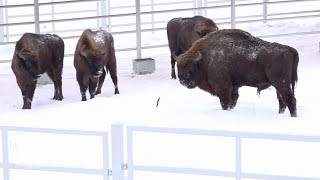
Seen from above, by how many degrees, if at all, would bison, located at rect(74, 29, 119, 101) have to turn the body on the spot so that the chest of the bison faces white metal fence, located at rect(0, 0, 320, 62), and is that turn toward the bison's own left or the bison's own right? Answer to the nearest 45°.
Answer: approximately 135° to the bison's own right

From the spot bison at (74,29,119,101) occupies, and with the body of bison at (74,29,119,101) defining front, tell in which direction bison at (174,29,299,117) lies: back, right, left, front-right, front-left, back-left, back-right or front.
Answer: left

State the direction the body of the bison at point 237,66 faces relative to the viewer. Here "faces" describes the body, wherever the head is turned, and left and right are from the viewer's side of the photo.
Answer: facing to the left of the viewer

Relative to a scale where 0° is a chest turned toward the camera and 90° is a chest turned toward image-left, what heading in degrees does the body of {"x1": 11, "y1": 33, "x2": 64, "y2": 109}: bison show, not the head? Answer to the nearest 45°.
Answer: approximately 45°

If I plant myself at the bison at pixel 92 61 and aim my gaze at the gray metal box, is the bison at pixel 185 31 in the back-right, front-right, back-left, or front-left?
front-right

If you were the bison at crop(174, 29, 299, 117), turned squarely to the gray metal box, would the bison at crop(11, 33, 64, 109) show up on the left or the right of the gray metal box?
left

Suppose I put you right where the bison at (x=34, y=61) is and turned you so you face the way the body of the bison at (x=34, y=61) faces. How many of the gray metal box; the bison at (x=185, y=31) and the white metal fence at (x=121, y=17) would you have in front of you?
0

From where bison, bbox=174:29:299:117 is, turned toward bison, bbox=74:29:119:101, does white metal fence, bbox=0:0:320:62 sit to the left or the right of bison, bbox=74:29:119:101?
right

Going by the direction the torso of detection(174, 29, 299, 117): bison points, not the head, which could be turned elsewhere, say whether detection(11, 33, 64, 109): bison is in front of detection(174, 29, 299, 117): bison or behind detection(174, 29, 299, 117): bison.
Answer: in front

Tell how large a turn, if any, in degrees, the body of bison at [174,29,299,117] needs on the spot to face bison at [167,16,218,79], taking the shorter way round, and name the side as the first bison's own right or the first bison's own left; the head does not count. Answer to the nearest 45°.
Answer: approximately 90° to the first bison's own right

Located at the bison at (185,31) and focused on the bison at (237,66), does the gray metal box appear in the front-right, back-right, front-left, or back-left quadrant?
back-right

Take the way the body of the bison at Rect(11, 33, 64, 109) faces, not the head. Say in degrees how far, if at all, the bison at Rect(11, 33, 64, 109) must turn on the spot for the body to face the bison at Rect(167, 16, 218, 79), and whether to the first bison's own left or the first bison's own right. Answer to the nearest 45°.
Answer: approximately 180°
